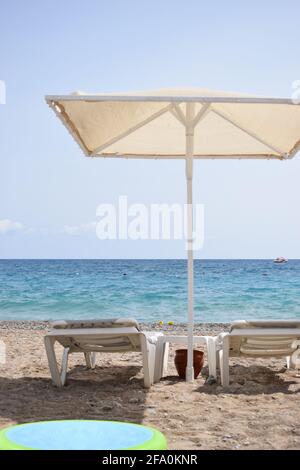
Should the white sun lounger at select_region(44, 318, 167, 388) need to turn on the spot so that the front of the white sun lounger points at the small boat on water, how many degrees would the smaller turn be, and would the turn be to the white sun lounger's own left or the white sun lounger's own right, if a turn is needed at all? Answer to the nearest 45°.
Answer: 0° — it already faces it

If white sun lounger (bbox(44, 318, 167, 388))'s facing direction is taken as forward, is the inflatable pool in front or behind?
behind

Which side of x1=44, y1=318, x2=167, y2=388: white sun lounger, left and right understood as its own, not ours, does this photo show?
back

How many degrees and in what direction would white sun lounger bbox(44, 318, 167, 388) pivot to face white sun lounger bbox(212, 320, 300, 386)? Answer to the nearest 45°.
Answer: approximately 90° to its right
